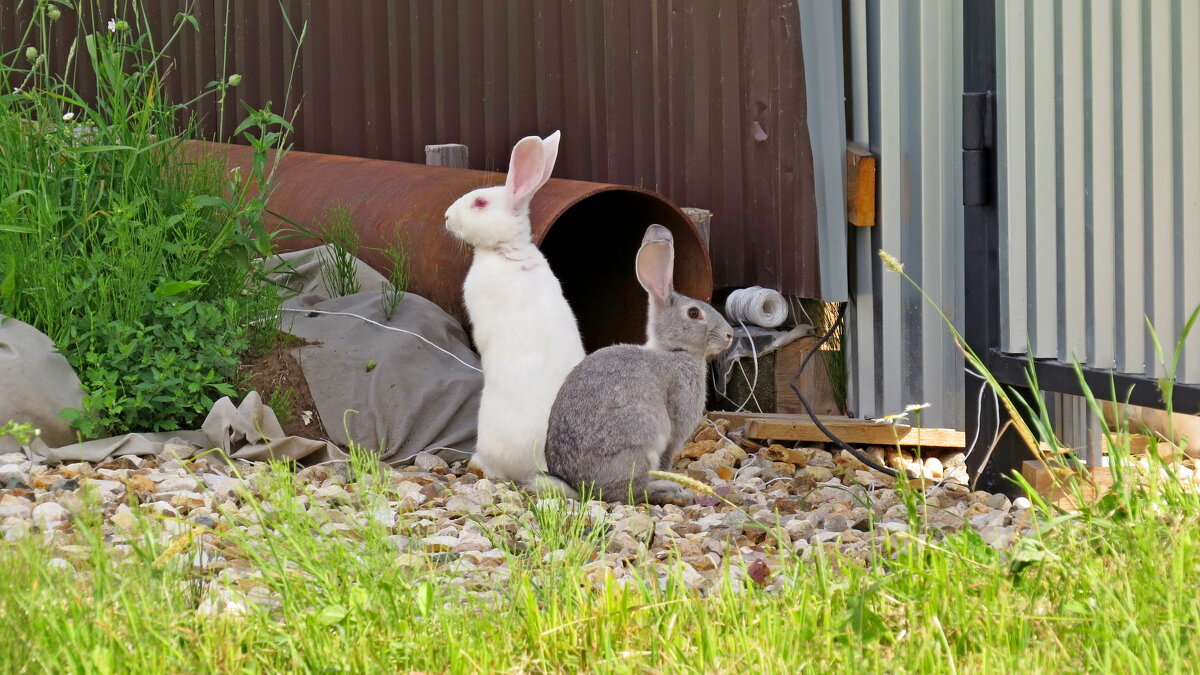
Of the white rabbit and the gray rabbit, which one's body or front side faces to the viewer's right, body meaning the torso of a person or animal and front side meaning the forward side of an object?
the gray rabbit

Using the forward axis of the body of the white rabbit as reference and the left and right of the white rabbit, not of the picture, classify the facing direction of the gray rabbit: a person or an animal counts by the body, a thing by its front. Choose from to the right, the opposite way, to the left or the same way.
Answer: the opposite way

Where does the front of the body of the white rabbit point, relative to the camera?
to the viewer's left

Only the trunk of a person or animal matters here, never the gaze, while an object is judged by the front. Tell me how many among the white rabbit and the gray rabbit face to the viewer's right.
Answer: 1

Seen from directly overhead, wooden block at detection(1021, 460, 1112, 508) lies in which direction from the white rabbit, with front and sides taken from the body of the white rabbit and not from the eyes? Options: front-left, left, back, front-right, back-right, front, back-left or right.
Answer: back-left

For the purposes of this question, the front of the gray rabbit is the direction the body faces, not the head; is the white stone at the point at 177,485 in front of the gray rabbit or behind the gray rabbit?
behind

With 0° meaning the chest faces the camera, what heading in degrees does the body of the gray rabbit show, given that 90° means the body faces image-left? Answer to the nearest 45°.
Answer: approximately 270°
